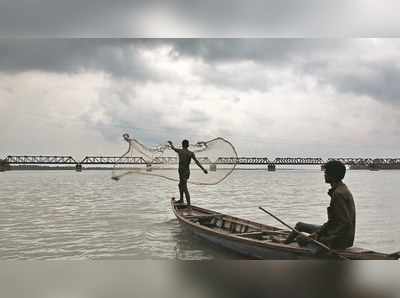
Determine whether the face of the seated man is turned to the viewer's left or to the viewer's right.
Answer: to the viewer's left

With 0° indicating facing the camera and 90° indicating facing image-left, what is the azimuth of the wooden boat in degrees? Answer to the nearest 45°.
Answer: approximately 135°

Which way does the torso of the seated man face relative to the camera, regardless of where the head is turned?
to the viewer's left
